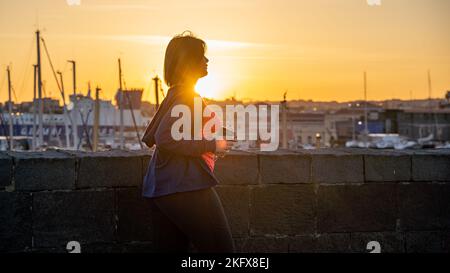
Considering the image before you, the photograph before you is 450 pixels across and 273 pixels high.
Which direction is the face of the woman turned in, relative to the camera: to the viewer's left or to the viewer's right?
to the viewer's right

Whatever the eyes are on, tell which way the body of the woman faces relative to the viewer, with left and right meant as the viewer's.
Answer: facing to the right of the viewer
